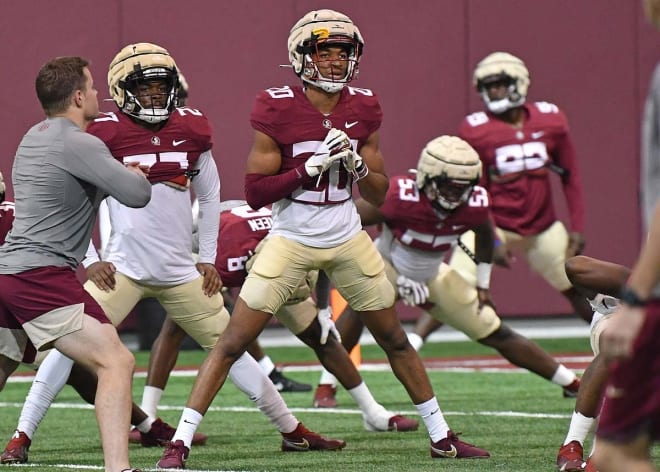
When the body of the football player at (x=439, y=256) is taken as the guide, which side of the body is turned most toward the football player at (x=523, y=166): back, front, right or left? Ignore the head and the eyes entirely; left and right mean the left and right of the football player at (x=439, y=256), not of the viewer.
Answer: back

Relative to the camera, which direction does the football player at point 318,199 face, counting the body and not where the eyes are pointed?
toward the camera

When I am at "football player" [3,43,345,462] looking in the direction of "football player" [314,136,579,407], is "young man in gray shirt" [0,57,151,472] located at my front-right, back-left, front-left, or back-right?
back-right

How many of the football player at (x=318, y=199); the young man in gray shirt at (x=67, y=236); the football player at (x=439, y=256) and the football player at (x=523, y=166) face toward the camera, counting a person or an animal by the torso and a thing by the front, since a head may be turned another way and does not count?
3

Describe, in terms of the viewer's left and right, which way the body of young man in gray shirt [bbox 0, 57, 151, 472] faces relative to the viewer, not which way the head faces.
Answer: facing away from the viewer and to the right of the viewer

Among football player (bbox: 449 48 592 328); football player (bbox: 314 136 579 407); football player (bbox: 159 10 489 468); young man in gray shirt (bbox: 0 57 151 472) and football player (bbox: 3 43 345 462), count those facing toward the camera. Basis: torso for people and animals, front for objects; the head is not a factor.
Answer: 4

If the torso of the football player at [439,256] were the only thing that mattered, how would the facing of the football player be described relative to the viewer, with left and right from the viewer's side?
facing the viewer

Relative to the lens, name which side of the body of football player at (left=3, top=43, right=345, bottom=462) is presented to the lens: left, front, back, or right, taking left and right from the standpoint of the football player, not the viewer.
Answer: front

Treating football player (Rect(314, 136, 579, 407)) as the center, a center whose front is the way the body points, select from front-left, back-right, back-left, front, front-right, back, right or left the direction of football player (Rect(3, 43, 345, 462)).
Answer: front-right
